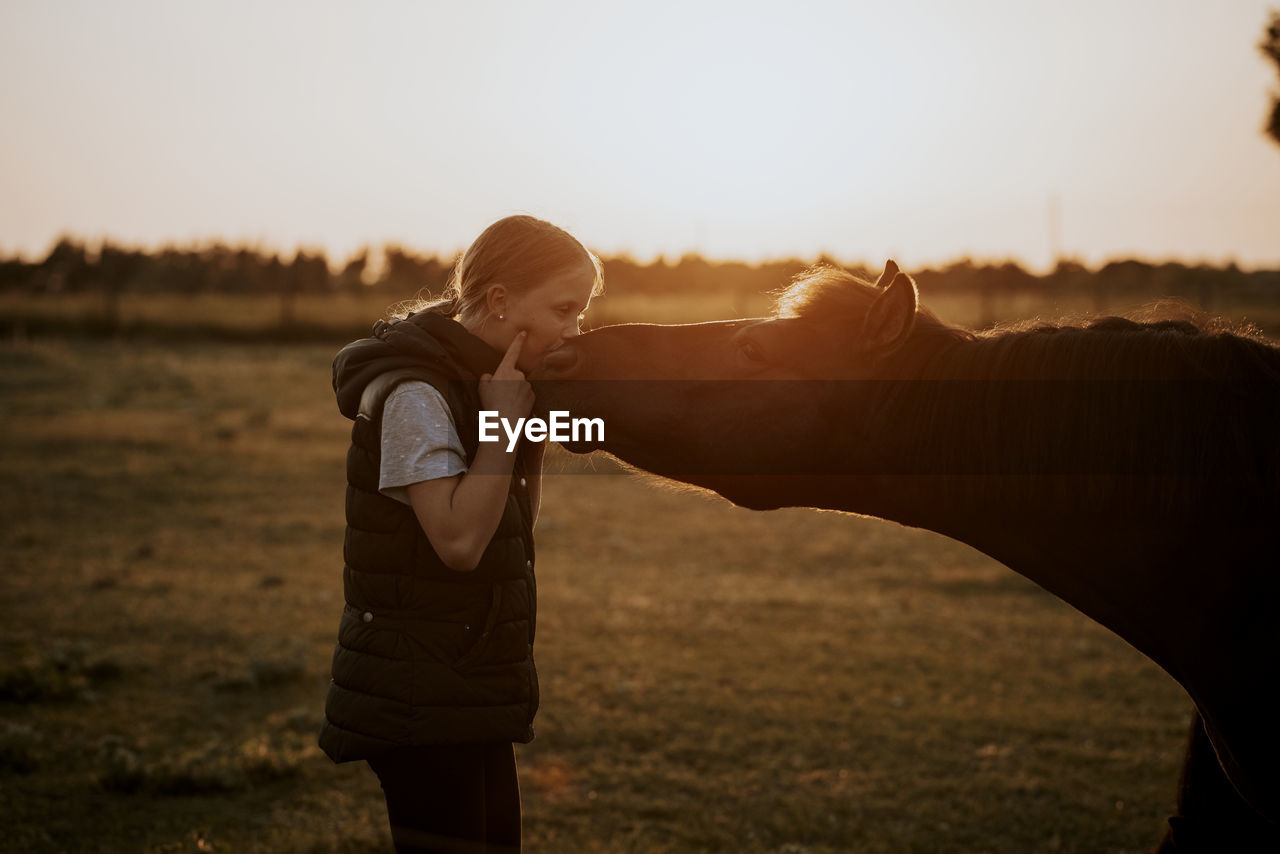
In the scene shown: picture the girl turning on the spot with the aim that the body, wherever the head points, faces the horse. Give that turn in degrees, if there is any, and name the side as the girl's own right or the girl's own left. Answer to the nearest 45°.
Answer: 0° — they already face it

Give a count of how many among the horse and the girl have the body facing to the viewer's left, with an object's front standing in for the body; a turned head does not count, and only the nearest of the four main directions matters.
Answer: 1

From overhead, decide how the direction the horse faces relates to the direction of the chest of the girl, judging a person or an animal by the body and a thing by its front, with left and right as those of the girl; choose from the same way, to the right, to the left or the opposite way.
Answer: the opposite way

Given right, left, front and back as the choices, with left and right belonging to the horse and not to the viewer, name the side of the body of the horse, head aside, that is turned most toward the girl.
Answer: front

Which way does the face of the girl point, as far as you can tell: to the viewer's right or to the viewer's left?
to the viewer's right

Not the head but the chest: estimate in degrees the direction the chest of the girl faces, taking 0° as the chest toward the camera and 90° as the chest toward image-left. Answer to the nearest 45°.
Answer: approximately 270°

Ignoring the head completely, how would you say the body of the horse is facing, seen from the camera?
to the viewer's left
